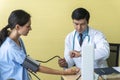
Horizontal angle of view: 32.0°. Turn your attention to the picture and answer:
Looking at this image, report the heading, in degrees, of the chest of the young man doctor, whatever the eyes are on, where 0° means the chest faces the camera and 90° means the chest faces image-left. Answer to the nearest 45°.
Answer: approximately 45°
